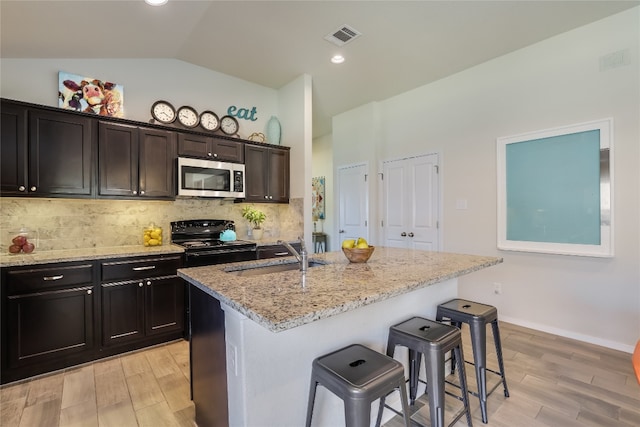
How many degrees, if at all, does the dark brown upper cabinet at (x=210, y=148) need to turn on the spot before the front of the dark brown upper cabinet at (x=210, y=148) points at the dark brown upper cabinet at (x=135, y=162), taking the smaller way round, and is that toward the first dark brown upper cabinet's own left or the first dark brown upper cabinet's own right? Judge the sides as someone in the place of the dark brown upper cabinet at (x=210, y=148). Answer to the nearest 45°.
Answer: approximately 135° to the first dark brown upper cabinet's own right

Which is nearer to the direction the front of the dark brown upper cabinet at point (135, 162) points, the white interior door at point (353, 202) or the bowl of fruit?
the bowl of fruit

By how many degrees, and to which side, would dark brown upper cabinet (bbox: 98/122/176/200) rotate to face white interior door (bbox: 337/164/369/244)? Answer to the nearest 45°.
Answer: approximately 90° to its left

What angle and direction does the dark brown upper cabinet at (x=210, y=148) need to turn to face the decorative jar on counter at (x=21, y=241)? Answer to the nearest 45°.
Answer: approximately 135° to its right

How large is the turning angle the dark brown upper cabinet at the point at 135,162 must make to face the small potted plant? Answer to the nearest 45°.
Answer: approximately 90° to its left

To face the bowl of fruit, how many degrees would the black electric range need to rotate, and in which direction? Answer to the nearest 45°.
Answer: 0° — it already faces it
